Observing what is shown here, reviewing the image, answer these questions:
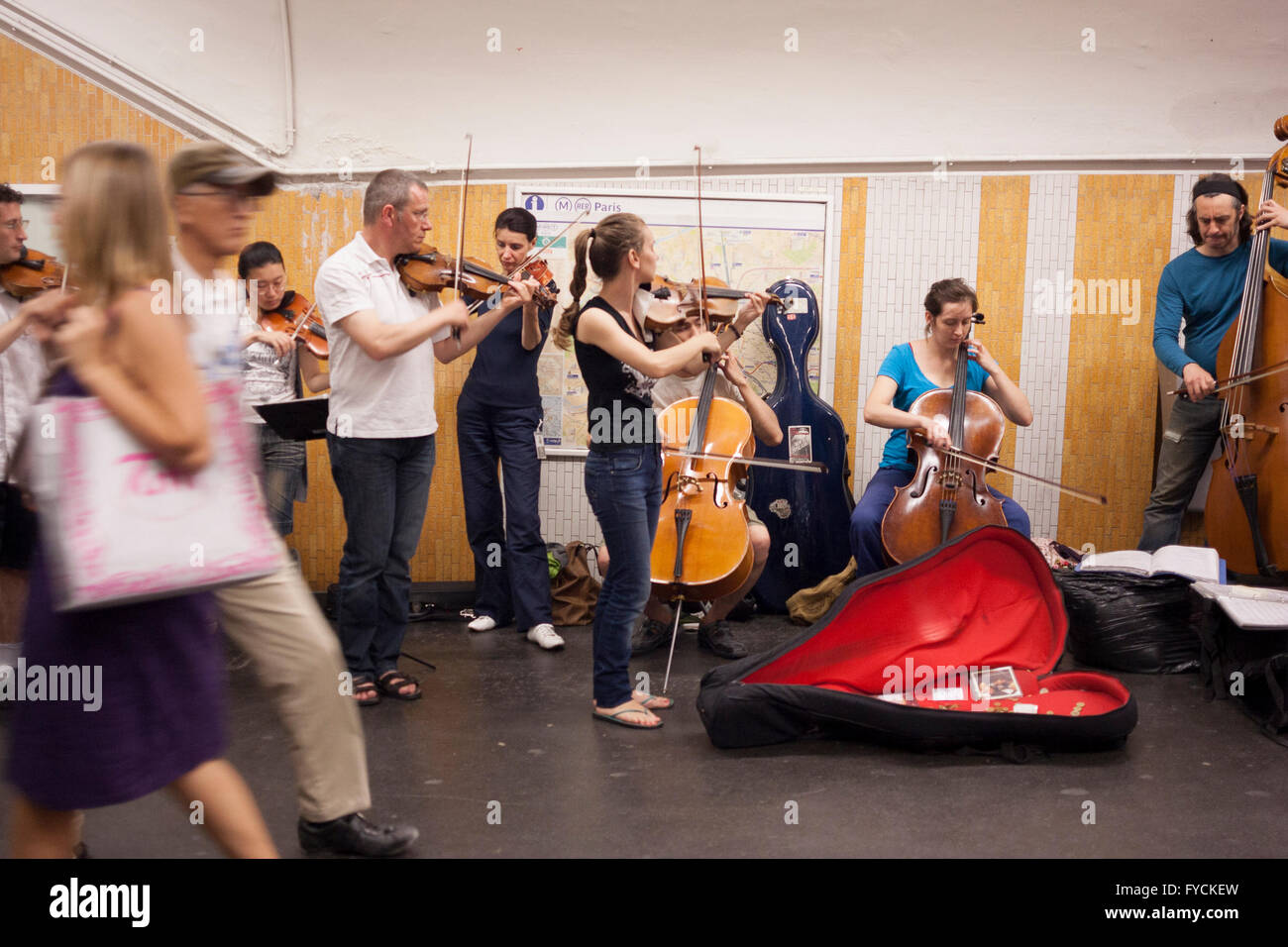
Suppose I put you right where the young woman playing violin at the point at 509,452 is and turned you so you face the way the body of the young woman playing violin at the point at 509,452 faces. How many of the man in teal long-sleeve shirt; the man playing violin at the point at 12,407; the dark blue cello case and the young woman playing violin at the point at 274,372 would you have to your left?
2

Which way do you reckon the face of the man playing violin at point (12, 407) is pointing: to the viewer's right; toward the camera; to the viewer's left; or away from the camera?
to the viewer's right

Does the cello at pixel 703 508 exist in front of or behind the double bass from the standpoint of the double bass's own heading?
in front

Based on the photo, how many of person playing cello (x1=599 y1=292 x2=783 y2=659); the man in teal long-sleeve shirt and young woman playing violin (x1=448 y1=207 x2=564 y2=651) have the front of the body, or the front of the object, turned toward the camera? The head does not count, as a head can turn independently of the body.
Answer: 3

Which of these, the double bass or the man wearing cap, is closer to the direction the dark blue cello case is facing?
the man wearing cap

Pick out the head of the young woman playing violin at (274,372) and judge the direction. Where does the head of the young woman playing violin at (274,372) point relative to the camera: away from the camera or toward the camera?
toward the camera

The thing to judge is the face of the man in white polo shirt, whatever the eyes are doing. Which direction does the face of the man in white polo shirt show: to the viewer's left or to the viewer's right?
to the viewer's right

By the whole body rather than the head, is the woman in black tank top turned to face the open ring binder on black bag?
yes

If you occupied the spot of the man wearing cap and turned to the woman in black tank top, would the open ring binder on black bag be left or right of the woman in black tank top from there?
right

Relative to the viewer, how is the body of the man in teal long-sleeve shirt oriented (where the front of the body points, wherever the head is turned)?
toward the camera

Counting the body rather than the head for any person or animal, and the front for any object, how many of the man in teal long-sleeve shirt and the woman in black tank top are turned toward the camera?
1

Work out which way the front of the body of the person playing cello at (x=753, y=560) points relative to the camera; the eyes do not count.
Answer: toward the camera

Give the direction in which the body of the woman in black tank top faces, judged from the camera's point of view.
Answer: to the viewer's right
